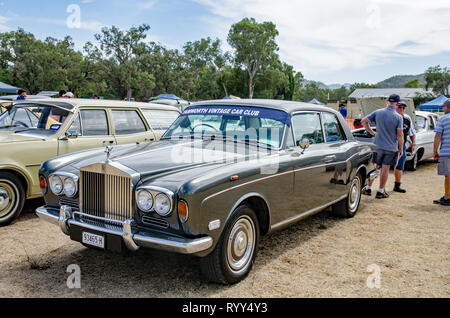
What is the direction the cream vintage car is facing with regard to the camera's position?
facing the viewer and to the left of the viewer

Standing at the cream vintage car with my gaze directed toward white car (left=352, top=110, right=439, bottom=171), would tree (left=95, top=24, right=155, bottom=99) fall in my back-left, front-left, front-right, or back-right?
front-left

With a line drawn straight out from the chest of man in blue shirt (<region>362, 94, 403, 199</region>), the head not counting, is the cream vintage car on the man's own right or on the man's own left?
on the man's own left

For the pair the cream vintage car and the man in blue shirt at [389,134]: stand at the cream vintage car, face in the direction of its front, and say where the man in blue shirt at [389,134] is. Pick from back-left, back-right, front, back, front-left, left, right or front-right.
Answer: back-left

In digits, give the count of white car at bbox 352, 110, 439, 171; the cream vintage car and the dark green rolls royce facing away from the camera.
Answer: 0

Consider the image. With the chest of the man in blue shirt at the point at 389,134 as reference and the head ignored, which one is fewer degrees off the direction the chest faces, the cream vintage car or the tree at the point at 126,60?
the tree

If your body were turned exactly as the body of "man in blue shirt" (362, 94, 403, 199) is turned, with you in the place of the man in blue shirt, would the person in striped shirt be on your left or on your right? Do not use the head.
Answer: on your right

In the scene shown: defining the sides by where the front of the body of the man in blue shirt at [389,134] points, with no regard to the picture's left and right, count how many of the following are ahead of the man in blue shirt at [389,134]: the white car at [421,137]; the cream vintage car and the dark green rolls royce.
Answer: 1
